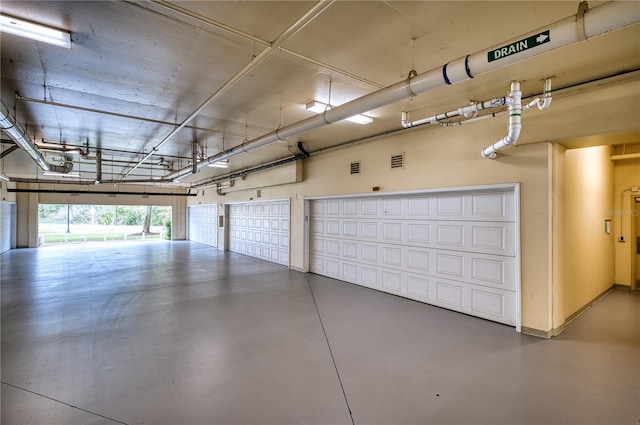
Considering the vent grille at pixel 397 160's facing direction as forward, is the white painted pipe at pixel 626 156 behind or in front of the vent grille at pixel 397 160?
behind

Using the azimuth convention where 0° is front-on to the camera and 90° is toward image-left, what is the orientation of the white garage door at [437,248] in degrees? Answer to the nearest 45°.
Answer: approximately 45°

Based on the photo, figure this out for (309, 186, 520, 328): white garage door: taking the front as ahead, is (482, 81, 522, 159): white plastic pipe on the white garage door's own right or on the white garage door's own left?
on the white garage door's own left

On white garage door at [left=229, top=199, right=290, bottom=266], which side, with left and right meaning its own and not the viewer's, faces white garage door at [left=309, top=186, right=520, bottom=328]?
left

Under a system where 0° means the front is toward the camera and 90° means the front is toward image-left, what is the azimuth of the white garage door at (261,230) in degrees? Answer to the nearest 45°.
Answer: approximately 45°

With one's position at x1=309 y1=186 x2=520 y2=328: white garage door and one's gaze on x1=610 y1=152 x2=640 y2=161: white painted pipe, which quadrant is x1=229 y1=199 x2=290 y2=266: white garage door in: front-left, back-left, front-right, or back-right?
back-left

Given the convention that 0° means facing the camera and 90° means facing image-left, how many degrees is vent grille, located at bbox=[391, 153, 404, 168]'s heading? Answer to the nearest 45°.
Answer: approximately 45°

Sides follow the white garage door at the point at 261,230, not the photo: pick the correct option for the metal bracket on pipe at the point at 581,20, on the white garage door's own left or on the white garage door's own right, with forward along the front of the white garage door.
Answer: on the white garage door's own left
